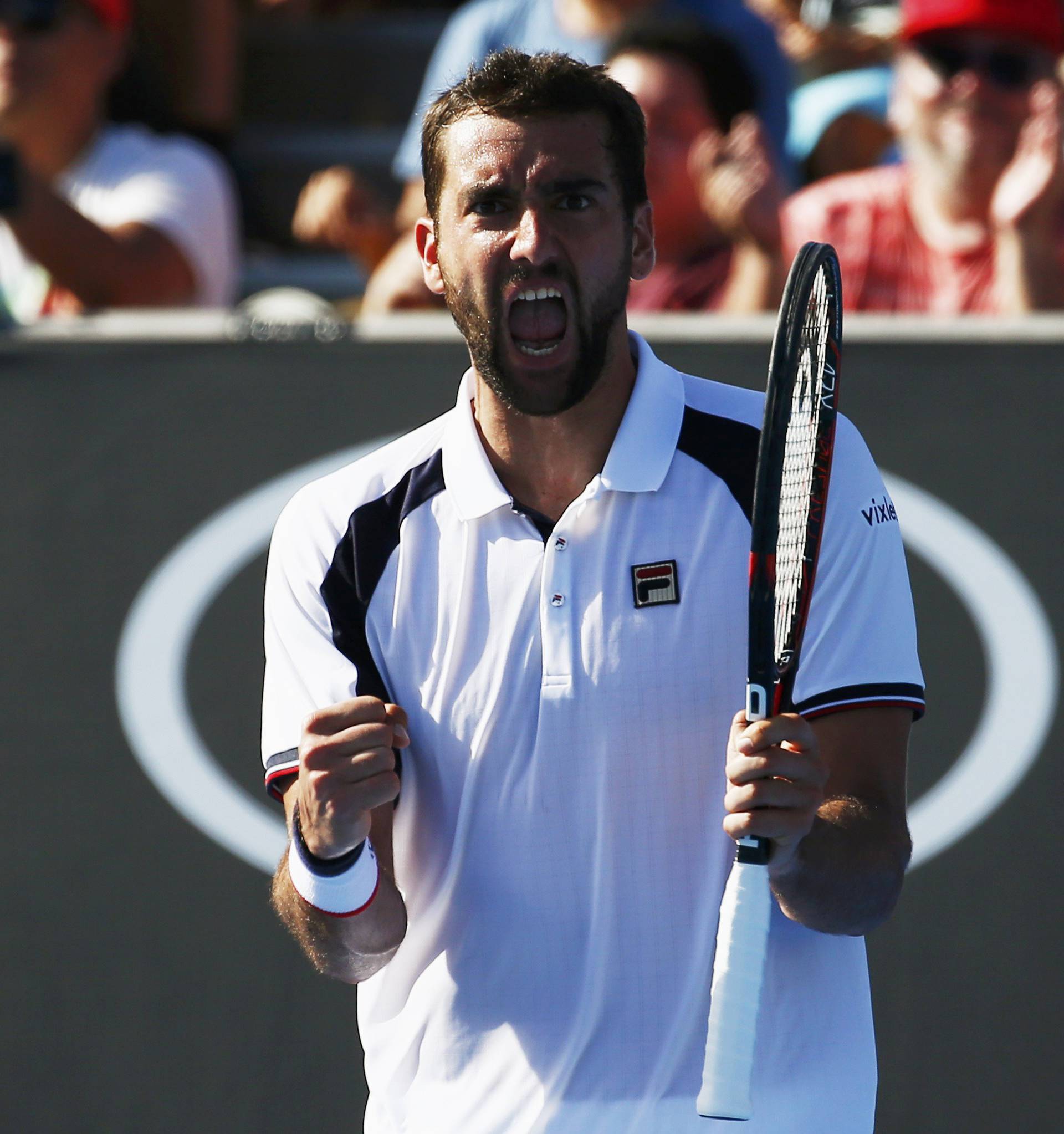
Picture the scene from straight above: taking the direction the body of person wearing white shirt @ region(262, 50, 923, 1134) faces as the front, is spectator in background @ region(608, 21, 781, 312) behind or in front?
behind

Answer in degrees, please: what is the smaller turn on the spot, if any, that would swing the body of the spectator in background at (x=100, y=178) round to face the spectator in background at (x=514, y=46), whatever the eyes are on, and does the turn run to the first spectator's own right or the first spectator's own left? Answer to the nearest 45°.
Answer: approximately 135° to the first spectator's own left

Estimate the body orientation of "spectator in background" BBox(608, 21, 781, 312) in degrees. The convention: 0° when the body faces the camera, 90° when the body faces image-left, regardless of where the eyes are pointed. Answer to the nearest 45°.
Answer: approximately 45°

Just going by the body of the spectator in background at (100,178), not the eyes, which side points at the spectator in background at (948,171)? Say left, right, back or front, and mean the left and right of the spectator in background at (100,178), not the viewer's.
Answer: left

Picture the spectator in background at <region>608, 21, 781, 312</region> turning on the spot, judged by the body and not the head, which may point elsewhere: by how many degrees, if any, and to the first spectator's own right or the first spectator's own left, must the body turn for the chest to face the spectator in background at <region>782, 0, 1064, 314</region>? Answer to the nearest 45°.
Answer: approximately 135° to the first spectator's own left

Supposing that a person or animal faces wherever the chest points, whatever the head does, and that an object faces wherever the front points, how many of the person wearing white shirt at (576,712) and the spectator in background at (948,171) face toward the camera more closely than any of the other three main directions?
2

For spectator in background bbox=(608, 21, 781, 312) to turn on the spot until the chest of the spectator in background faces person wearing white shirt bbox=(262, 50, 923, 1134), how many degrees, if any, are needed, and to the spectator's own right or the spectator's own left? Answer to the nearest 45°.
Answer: approximately 45° to the spectator's own left

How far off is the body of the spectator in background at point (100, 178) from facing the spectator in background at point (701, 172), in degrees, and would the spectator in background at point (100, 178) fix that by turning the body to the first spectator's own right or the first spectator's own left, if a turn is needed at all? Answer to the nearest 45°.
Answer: approximately 90° to the first spectator's own left

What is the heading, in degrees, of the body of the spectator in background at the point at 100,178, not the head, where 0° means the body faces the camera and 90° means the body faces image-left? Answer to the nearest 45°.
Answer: approximately 45°
